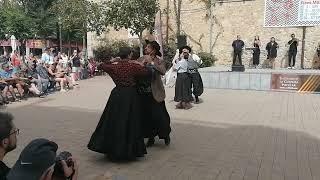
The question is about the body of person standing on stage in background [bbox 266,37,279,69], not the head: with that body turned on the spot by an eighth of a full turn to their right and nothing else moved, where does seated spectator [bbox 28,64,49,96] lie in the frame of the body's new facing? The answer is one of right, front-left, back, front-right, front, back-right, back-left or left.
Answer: front

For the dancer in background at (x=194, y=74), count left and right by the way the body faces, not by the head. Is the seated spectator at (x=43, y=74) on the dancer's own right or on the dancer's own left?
on the dancer's own right

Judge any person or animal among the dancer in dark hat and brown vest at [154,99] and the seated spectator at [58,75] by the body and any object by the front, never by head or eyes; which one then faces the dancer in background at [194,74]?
the seated spectator

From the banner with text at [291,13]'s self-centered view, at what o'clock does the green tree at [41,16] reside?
The green tree is roughly at 4 o'clock from the banner with text.

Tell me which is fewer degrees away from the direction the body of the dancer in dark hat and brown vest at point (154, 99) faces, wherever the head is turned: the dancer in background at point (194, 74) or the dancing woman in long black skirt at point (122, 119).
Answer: the dancing woman in long black skirt

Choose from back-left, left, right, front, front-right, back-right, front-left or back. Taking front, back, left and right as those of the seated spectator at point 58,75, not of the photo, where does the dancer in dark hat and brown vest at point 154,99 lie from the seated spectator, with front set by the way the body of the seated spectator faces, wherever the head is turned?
front-right

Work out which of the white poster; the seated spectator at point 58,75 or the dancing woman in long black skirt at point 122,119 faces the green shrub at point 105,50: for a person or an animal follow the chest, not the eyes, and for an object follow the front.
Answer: the dancing woman in long black skirt

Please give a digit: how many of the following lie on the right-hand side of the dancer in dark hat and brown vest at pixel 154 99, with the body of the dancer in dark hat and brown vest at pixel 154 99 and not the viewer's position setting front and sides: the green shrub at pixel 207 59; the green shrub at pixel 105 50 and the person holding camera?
2

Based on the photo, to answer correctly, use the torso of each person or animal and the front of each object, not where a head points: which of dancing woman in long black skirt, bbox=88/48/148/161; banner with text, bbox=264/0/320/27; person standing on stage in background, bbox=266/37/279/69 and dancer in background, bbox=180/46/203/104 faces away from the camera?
the dancing woman in long black skirt

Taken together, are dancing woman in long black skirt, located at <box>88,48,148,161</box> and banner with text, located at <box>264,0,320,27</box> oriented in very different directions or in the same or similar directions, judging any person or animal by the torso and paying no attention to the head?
very different directions

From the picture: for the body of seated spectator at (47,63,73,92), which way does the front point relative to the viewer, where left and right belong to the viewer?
facing the viewer and to the right of the viewer

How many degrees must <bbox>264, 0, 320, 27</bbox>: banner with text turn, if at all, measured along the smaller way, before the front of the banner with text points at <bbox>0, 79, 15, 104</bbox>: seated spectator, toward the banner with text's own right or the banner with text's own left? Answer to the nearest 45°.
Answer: approximately 45° to the banner with text's own right

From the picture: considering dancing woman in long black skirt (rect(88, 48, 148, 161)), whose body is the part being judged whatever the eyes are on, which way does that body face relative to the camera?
away from the camera
